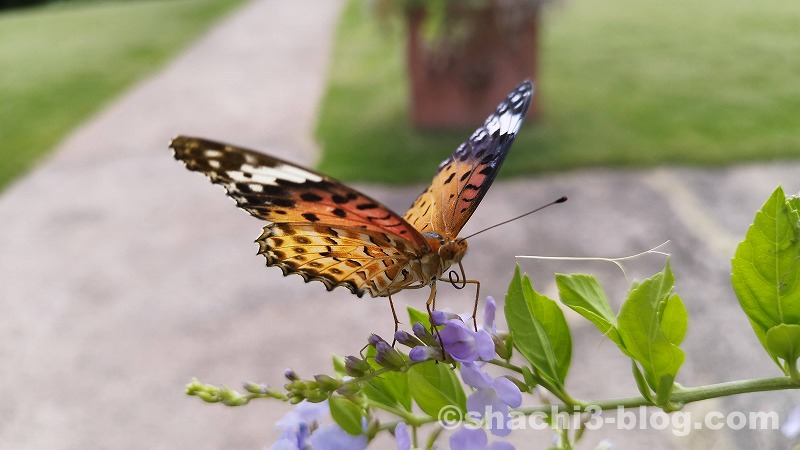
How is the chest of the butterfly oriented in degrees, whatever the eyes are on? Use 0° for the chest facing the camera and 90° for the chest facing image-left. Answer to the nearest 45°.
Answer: approximately 315°
